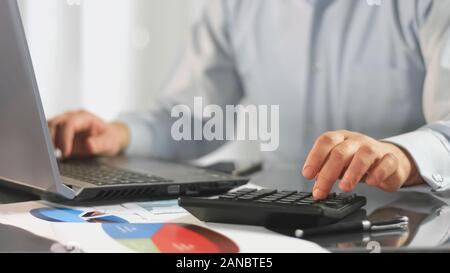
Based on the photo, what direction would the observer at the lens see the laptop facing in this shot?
facing away from the viewer and to the right of the viewer
